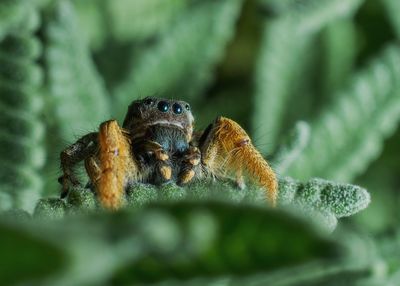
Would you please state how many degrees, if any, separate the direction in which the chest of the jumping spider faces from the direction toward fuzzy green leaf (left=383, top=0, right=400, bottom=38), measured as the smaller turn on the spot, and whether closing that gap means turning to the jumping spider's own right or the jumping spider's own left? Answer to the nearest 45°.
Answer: approximately 90° to the jumping spider's own left

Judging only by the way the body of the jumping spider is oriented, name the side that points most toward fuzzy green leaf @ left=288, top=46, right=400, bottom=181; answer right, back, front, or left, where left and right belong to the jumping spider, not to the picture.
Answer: left

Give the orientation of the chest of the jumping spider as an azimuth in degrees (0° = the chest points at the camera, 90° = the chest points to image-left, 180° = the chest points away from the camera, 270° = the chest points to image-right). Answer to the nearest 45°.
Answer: approximately 315°
